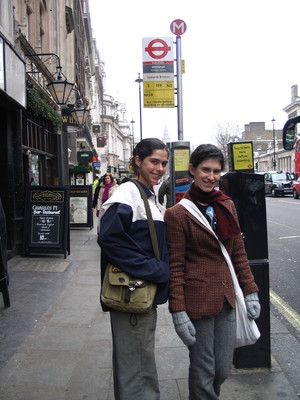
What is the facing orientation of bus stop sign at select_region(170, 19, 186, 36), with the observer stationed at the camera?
facing the viewer

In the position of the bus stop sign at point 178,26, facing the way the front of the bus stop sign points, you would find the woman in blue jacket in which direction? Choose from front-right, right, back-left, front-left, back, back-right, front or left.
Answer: front

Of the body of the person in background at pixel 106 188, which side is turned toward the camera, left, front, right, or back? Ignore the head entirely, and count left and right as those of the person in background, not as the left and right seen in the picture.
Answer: front

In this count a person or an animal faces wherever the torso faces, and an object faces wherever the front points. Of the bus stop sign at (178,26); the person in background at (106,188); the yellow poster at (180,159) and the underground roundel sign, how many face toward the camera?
4

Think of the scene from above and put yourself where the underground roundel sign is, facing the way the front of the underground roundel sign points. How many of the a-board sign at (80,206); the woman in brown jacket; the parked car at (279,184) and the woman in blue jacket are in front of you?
2

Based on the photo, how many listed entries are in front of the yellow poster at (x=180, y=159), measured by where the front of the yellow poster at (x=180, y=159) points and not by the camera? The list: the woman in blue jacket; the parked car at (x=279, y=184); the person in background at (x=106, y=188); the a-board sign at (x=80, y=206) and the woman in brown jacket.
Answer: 2

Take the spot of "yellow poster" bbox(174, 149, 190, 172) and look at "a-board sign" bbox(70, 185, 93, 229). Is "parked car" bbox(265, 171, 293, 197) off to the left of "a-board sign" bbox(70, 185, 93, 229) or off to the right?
right
